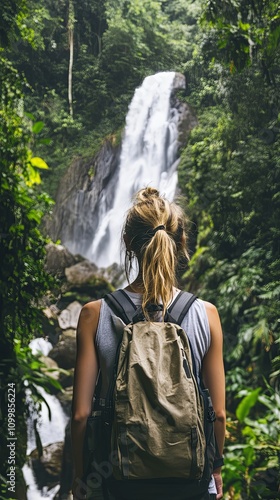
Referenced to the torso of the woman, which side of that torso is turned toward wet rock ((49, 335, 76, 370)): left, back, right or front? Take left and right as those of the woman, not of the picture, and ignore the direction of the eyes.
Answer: front

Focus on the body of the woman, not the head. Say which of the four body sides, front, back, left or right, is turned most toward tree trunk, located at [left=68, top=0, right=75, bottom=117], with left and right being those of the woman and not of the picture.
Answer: front

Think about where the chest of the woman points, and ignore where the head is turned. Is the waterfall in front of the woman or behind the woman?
in front

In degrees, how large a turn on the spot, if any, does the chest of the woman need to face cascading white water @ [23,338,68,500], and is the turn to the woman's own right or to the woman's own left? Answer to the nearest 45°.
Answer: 0° — they already face it

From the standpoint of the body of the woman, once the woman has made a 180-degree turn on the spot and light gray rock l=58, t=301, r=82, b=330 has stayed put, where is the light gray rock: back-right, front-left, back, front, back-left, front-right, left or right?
back

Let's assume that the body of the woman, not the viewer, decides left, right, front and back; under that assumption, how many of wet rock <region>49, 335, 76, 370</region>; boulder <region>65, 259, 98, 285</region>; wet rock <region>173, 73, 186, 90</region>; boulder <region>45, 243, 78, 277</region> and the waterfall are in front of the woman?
5

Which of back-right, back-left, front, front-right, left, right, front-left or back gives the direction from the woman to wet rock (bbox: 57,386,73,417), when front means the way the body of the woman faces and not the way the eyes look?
front

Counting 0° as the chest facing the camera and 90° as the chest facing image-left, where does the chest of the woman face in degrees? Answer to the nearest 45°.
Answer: approximately 180°

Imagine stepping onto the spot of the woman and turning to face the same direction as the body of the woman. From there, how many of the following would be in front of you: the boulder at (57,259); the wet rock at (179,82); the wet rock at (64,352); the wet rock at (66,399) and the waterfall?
5

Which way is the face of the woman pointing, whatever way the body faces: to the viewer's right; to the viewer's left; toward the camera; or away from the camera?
away from the camera

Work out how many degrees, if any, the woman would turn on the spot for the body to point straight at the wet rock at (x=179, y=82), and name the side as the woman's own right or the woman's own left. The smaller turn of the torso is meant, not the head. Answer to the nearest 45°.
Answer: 0° — they already face it
